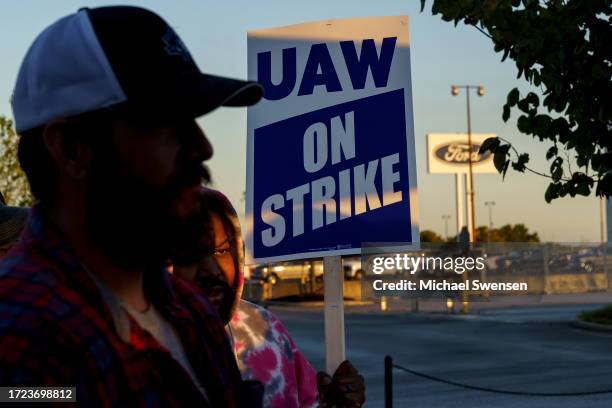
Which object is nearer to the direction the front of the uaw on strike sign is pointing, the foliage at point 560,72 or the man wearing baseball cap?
the man wearing baseball cap

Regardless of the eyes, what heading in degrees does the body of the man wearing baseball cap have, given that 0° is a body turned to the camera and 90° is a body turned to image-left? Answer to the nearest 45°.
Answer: approximately 315°

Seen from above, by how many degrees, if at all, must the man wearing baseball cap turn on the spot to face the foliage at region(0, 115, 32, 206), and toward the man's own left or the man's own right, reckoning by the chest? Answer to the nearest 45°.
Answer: approximately 135° to the man's own left

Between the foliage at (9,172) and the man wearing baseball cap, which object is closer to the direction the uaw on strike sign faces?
the man wearing baseball cap

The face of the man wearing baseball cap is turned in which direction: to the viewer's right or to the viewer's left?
to the viewer's right

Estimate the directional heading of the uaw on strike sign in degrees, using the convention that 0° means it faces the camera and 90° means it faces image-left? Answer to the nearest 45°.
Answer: approximately 0°
